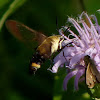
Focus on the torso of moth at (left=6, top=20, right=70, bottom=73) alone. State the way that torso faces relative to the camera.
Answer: to the viewer's right
